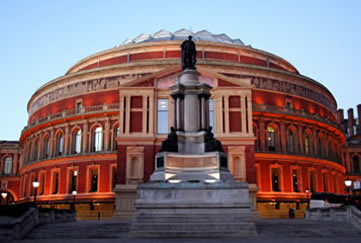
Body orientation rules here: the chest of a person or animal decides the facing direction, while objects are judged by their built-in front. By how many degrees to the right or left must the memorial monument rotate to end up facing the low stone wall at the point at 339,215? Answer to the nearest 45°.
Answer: approximately 135° to its left

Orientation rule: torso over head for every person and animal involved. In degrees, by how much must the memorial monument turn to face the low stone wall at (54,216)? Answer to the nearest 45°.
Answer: approximately 135° to its right

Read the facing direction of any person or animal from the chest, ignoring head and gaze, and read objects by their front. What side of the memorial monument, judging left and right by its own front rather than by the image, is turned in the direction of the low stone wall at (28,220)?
right

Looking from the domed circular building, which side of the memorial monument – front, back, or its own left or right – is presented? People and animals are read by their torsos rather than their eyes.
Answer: back

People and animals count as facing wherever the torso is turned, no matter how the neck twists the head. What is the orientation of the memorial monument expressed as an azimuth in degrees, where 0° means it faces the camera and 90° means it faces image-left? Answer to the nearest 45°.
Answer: approximately 0°
